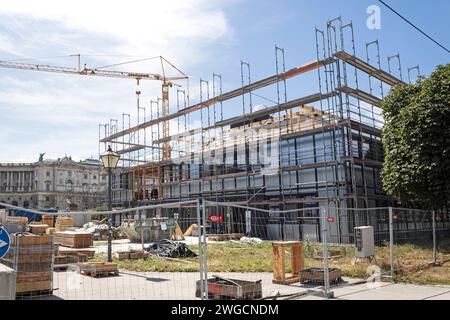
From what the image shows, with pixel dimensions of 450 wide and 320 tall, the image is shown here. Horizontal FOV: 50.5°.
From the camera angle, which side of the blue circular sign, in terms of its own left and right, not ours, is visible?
front

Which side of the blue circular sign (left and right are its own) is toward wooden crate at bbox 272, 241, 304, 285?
left

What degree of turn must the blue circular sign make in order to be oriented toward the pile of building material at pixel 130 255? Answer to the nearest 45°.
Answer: approximately 135° to its left

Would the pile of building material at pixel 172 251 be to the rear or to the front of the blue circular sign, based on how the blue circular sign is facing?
to the rear

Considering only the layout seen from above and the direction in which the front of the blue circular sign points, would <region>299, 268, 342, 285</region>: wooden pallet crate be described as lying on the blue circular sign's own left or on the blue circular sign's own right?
on the blue circular sign's own left

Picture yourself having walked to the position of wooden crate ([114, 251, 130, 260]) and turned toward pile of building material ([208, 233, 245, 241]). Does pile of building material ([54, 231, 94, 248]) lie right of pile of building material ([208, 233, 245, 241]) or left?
left

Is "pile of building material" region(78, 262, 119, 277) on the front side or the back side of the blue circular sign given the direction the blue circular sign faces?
on the back side

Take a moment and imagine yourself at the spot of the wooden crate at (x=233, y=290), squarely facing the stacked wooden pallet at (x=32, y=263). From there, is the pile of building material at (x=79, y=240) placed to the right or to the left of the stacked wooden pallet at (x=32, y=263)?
right
